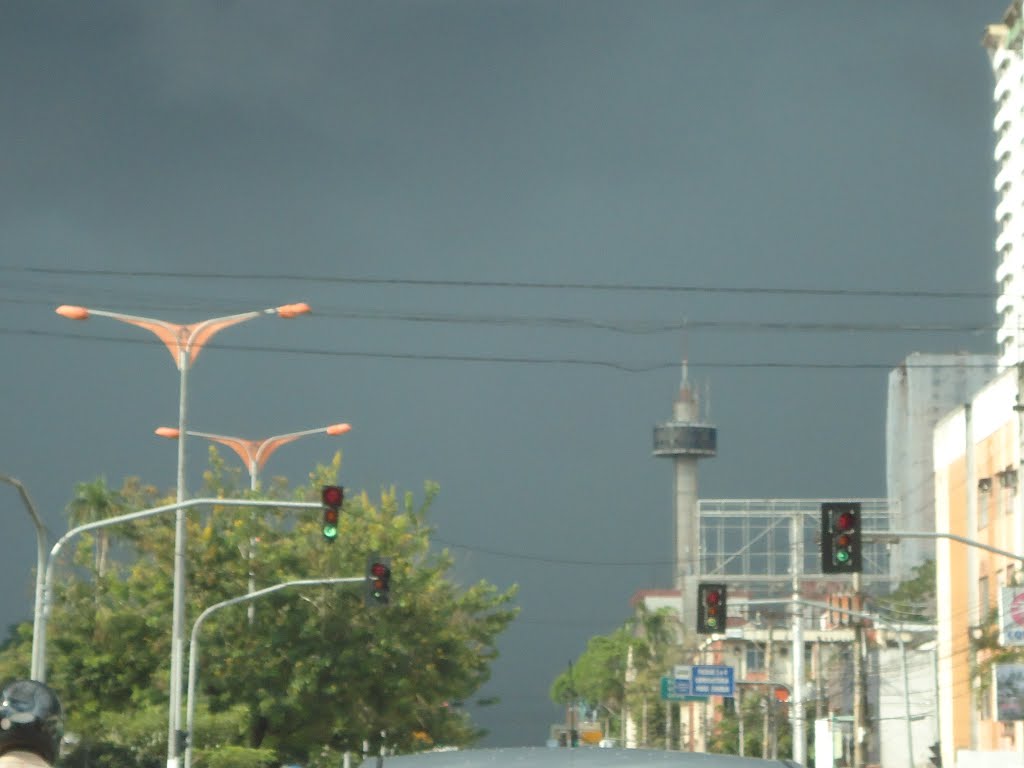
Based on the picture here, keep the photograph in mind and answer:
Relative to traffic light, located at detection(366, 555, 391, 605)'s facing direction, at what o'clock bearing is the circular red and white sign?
The circular red and white sign is roughly at 8 o'clock from the traffic light.

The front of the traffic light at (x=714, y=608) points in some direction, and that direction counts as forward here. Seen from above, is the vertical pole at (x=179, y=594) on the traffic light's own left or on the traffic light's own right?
on the traffic light's own right

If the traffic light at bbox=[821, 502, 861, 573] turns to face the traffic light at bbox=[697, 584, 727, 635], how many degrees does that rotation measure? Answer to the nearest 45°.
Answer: approximately 180°

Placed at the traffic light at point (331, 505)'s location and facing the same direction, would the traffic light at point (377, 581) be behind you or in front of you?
behind

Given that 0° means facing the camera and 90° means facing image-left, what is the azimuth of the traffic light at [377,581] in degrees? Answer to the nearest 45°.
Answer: approximately 0°
